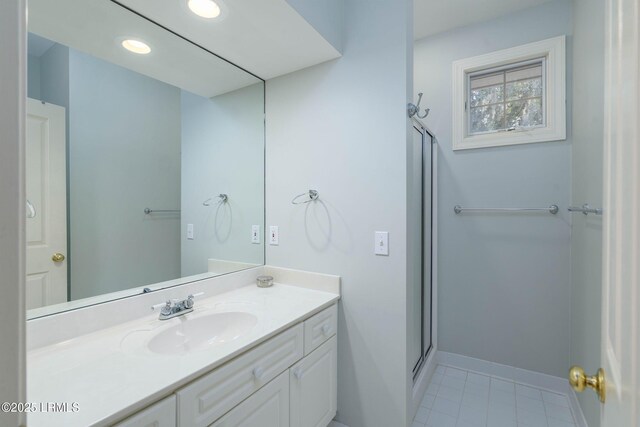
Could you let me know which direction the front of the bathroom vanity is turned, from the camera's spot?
facing the viewer and to the right of the viewer

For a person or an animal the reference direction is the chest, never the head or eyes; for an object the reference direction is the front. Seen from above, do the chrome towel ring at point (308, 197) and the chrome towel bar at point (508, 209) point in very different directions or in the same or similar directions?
same or similar directions

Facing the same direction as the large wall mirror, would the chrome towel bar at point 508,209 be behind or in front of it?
in front

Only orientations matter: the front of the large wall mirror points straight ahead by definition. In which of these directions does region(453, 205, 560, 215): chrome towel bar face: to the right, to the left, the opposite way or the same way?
to the right

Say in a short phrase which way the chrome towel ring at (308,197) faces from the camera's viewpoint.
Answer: facing the viewer and to the left of the viewer

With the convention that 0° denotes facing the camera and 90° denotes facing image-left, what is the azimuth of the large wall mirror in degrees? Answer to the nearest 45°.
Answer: approximately 315°

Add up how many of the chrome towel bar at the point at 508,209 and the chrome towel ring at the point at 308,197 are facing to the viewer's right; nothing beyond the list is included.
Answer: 0

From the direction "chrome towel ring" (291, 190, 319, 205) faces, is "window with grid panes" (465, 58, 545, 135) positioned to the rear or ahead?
to the rear

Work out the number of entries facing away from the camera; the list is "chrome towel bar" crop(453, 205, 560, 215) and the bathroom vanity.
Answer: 0

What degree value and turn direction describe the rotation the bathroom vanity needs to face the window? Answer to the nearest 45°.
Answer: approximately 45° to its left

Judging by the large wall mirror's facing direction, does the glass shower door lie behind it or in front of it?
in front

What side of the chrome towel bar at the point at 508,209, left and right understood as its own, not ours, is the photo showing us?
front

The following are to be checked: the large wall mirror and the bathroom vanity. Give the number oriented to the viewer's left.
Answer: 0

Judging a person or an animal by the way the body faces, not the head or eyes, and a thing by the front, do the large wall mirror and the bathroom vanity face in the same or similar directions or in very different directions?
same or similar directions
